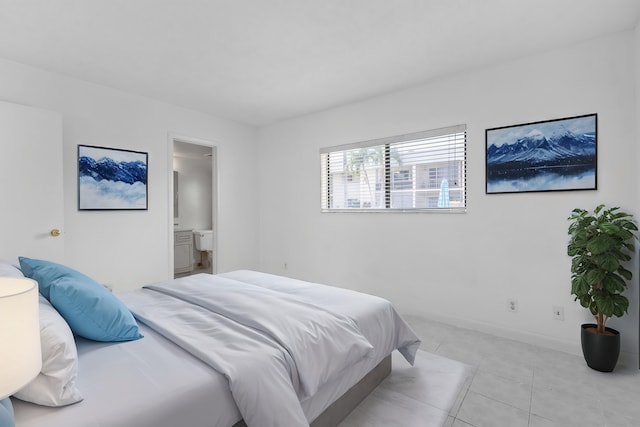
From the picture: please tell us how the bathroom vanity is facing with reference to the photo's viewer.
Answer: facing the viewer and to the right of the viewer

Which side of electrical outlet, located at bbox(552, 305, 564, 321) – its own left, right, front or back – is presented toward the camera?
front

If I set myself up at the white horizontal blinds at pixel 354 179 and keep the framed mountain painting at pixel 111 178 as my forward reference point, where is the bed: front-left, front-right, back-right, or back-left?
front-left

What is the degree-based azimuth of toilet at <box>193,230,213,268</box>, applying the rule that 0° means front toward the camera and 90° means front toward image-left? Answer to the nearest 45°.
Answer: approximately 315°

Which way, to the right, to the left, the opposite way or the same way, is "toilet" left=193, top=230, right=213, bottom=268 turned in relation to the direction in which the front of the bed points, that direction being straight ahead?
to the right

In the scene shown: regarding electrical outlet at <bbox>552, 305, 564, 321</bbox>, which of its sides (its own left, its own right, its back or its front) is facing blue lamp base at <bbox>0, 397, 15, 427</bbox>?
front

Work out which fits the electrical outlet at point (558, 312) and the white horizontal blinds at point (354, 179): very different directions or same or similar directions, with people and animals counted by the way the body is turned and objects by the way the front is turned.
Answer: same or similar directions

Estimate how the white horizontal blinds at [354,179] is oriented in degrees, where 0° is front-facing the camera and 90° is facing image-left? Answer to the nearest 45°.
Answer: approximately 45°

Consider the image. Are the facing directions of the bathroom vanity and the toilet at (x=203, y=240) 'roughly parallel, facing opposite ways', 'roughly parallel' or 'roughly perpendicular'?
roughly parallel

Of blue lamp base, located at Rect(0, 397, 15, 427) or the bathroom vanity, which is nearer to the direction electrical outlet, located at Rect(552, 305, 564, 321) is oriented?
the blue lamp base

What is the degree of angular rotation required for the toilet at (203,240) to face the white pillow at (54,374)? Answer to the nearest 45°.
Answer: approximately 45° to its right

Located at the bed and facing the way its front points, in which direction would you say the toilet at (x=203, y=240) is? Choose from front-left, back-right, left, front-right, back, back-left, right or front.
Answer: front-left

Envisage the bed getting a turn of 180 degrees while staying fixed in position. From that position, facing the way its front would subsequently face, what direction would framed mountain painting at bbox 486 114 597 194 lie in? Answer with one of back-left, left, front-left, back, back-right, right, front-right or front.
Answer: back-left
